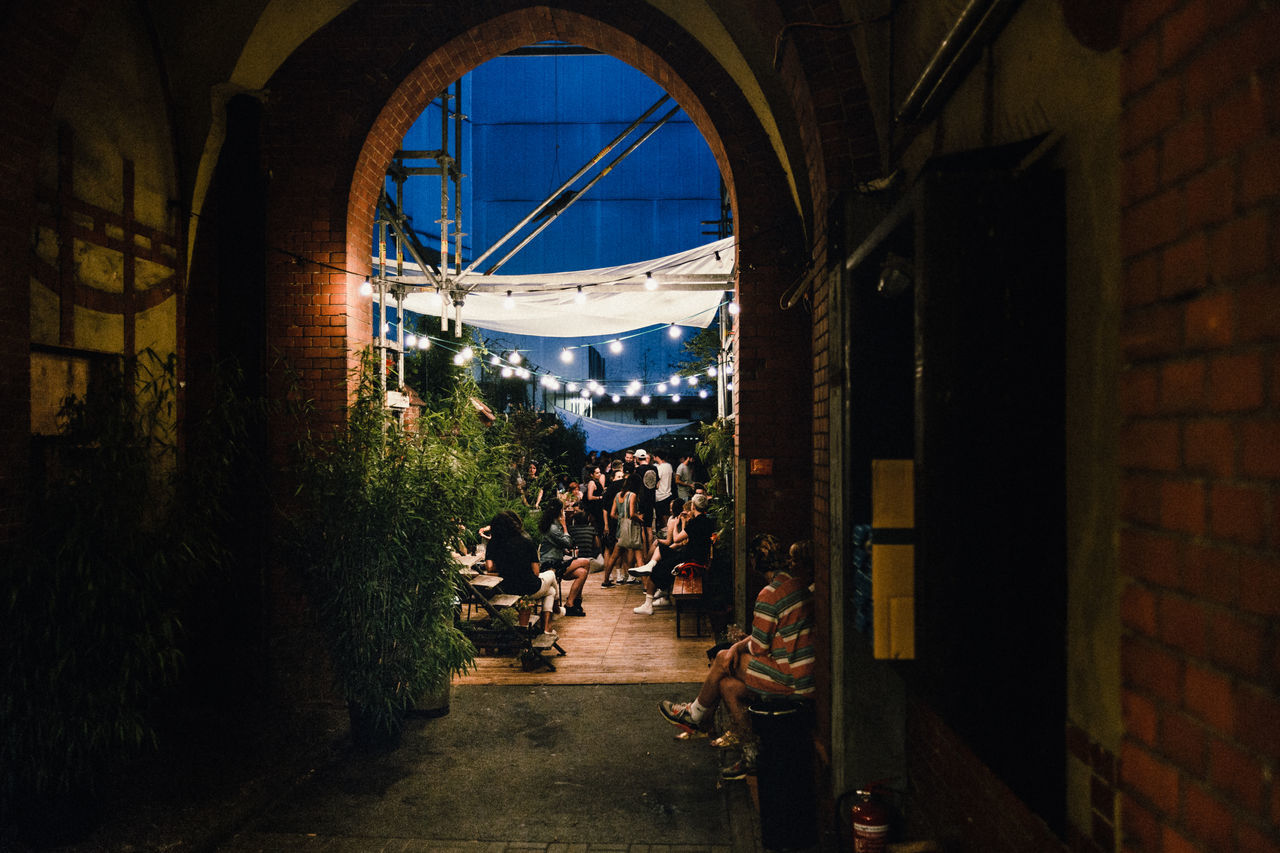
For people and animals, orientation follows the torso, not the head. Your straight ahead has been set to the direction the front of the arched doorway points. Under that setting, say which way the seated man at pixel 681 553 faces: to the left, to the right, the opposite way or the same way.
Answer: to the right

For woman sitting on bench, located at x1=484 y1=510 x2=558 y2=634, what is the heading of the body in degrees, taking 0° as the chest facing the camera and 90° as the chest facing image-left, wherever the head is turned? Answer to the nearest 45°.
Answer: approximately 225°

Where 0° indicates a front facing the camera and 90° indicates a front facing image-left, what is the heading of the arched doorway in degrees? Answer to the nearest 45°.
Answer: approximately 0°

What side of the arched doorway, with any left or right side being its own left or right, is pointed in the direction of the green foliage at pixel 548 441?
back

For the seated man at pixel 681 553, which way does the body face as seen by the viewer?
to the viewer's left

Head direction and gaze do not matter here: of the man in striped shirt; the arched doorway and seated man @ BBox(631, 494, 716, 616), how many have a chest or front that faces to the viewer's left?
2

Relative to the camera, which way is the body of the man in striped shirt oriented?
to the viewer's left

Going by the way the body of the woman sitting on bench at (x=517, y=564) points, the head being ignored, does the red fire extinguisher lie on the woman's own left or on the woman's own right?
on the woman's own right

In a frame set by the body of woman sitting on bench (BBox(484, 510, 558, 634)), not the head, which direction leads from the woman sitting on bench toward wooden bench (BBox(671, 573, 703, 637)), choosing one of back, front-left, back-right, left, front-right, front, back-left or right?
front-right
